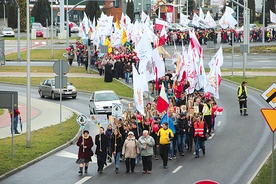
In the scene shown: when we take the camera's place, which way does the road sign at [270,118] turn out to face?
facing the viewer

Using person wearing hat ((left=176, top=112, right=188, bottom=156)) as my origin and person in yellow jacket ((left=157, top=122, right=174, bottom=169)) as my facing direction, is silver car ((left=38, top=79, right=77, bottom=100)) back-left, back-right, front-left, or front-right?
back-right

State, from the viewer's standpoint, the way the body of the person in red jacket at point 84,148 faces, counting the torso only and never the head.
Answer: toward the camera

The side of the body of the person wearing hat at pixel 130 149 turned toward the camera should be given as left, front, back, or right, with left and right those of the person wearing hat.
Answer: front

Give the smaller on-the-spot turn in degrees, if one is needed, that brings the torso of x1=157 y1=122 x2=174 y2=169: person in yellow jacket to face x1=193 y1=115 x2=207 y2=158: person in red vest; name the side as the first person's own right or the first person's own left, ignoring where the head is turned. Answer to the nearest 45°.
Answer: approximately 135° to the first person's own left

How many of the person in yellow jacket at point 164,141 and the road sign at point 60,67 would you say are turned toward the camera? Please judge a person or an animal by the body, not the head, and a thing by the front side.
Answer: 1

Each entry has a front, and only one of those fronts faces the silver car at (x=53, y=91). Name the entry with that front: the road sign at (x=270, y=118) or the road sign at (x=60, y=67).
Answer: the road sign at (x=60, y=67)

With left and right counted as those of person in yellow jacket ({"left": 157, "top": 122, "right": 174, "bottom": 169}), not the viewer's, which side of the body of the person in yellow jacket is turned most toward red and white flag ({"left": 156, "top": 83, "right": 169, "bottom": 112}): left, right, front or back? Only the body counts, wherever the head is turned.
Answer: back

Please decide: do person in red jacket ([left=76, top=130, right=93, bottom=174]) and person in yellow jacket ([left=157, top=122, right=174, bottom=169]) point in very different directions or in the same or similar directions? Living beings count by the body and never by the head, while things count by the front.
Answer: same or similar directions

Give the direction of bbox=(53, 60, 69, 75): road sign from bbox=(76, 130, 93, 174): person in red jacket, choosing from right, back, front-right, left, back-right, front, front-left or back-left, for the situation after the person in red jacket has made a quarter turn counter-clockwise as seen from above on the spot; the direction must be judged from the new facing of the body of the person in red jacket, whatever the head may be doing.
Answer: left

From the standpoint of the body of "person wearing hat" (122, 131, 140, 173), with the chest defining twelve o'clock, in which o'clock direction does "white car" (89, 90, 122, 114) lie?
The white car is roughly at 6 o'clock from the person wearing hat.

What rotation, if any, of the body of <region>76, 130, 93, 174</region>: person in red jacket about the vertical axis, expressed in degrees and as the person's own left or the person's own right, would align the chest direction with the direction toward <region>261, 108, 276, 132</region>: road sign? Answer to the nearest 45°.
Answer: approximately 45° to the person's own left
